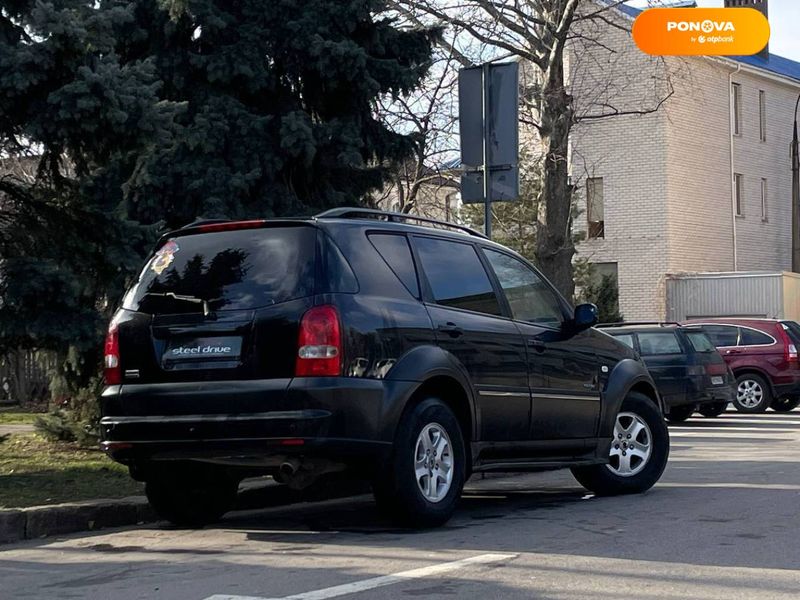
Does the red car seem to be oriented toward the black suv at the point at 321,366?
no

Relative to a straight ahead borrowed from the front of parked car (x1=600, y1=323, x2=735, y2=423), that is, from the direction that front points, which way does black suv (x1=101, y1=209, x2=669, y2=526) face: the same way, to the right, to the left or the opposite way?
to the right

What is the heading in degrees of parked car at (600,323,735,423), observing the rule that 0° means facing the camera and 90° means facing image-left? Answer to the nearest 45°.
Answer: approximately 135°

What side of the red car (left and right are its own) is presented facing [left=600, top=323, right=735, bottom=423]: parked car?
left

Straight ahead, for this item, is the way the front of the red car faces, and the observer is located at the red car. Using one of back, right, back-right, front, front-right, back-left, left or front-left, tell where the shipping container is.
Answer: front-right

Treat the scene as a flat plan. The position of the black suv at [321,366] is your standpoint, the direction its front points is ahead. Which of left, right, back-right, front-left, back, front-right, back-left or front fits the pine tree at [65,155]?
left

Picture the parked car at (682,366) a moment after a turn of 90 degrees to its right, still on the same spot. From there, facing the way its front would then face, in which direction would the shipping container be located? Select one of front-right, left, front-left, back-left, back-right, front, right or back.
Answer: front-left

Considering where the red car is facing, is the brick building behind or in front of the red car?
in front

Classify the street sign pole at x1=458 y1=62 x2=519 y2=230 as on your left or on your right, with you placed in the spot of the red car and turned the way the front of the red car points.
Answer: on your left

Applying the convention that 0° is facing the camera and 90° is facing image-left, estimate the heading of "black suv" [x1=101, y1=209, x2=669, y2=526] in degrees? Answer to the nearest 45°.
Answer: approximately 225°

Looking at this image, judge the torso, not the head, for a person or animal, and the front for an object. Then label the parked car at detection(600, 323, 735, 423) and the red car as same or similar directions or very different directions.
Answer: same or similar directions

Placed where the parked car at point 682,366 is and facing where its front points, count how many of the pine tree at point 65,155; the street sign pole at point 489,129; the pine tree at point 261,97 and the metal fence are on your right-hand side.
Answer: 0

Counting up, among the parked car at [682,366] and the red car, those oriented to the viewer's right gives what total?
0

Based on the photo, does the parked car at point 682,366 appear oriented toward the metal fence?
no

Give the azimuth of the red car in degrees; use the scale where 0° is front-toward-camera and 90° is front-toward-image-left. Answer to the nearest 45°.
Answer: approximately 135°

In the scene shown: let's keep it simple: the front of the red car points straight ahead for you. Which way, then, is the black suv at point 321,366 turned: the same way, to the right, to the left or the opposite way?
to the right

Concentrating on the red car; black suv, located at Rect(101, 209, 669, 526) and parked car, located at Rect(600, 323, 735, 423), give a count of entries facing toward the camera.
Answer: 0
